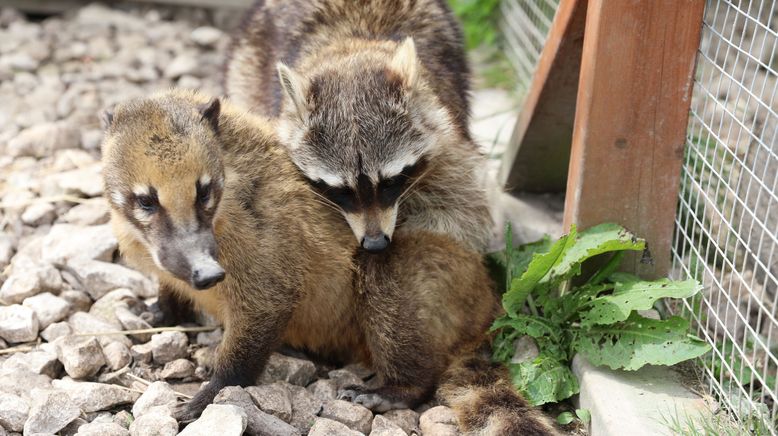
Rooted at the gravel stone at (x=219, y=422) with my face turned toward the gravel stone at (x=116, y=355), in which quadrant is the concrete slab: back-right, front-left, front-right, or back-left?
back-right

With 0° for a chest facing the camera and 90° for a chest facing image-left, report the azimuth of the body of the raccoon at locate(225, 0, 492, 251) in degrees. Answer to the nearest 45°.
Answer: approximately 0°

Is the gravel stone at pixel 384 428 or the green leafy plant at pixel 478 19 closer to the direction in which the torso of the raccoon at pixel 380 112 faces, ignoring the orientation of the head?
the gravel stone

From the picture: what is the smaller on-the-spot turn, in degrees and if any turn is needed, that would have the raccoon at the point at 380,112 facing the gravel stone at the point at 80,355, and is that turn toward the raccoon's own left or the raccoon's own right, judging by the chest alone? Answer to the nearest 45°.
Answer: approximately 45° to the raccoon's own right

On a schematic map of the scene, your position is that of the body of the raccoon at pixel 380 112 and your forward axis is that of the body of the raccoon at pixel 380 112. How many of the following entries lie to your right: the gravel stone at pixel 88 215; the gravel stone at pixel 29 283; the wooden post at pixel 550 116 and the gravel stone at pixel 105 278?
3

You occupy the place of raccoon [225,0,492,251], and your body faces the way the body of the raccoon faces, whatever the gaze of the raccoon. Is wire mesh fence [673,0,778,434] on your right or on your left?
on your left

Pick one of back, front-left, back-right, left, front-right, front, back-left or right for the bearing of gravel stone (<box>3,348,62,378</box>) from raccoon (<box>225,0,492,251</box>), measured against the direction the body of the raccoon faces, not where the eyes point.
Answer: front-right

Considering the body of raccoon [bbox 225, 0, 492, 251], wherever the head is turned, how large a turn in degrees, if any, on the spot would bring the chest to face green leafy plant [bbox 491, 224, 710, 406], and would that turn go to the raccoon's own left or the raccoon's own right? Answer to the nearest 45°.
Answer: approximately 45° to the raccoon's own left

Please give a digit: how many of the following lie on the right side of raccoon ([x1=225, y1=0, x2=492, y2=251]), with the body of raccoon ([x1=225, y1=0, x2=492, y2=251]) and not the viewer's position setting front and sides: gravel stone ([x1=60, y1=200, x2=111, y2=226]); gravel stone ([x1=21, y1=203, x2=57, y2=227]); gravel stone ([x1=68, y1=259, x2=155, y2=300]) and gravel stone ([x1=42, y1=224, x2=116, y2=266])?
4

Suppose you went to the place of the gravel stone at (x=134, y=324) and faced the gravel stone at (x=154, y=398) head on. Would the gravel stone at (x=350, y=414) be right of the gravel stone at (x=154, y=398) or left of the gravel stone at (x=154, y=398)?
left

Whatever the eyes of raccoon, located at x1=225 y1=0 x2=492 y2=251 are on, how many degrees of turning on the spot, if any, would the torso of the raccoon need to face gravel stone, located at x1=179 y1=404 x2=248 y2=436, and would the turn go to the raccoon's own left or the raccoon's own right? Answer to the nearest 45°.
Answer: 0° — it already faces it

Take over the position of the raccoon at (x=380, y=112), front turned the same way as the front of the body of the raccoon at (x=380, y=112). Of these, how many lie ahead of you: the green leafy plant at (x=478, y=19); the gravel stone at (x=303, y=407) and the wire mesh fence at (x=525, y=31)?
1

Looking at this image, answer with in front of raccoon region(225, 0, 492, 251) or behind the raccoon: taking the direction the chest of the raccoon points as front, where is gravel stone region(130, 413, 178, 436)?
in front

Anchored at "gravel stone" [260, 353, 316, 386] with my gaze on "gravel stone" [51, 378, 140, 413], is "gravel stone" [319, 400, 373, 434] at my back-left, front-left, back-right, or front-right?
back-left
